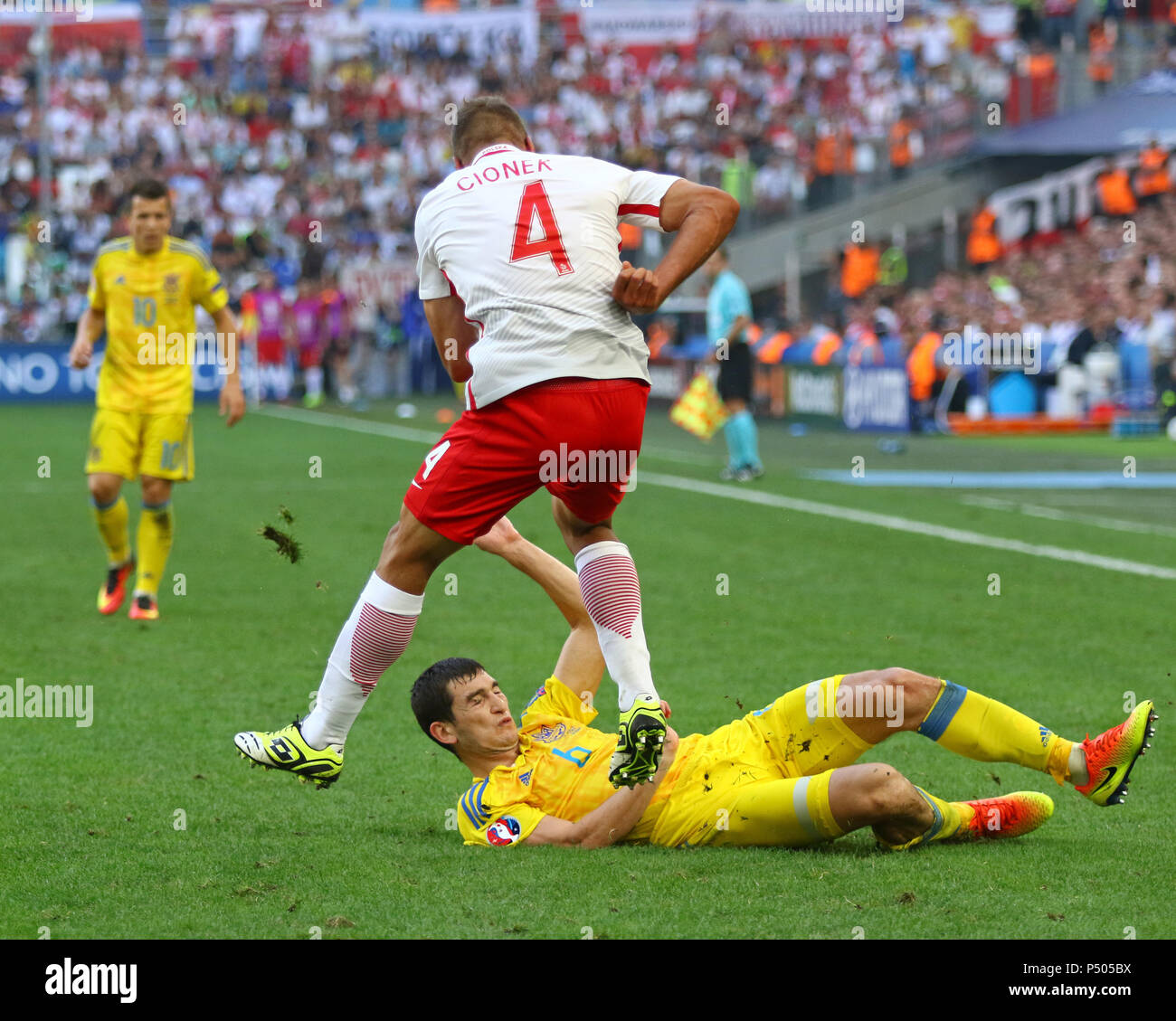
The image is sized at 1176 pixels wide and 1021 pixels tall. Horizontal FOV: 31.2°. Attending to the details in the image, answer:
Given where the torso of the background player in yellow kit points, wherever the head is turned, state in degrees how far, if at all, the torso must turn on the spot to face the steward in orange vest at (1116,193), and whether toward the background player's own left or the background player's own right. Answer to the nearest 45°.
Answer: approximately 135° to the background player's own left

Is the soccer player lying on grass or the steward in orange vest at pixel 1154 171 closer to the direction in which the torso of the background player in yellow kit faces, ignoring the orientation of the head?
the soccer player lying on grass

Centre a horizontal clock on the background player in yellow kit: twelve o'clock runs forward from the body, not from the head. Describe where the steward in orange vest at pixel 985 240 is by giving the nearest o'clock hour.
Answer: The steward in orange vest is roughly at 7 o'clock from the background player in yellow kit.

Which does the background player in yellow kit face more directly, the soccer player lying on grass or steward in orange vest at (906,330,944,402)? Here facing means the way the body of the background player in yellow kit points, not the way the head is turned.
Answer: the soccer player lying on grass

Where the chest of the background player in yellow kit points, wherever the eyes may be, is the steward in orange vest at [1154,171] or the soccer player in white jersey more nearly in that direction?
the soccer player in white jersey

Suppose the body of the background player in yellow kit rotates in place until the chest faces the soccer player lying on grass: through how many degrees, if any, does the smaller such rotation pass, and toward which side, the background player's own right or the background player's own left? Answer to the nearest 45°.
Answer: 0° — they already face them

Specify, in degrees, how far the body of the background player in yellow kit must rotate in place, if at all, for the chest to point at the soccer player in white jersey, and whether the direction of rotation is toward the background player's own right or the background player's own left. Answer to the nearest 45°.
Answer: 0° — they already face them

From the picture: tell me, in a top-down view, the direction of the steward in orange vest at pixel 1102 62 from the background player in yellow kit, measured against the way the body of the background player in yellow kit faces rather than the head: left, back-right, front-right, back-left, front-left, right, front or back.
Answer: back-left

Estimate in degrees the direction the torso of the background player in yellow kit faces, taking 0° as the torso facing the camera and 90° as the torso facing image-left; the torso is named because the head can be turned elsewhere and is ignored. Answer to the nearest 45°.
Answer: approximately 0°
